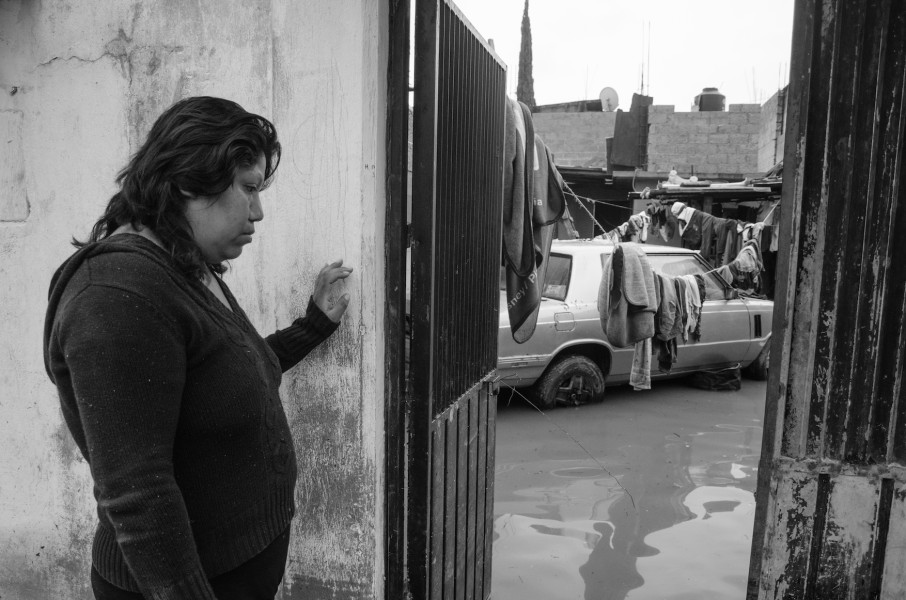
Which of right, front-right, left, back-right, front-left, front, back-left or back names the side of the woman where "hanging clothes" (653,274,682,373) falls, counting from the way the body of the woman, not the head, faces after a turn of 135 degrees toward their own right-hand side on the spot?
back

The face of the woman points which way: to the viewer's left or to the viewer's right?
to the viewer's right

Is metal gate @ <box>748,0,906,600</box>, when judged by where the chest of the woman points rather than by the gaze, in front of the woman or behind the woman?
in front

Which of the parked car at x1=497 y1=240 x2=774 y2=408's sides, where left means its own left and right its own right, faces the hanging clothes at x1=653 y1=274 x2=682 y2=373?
right

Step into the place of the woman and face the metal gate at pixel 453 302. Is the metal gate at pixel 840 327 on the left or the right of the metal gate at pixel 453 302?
right

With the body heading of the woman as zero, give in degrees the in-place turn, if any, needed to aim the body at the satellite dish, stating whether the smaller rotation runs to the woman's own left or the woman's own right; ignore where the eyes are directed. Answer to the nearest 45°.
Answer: approximately 45° to the woman's own left

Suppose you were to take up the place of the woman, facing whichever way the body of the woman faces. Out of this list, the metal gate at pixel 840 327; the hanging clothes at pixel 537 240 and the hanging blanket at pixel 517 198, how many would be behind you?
0

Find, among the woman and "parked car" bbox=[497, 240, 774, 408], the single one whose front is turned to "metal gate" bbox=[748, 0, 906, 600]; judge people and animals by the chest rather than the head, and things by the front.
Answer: the woman

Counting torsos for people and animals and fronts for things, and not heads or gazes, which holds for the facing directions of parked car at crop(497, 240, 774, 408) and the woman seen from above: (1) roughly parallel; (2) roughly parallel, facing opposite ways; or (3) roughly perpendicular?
roughly parallel

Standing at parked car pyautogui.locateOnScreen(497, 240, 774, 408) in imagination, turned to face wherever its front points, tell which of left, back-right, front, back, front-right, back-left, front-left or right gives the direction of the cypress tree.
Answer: front-left

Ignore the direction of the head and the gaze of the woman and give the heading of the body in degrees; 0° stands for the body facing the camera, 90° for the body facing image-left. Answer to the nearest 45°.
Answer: approximately 270°

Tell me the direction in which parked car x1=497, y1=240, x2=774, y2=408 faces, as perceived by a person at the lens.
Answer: facing away from the viewer and to the right of the viewer

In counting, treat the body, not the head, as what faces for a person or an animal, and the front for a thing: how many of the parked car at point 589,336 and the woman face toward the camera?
0

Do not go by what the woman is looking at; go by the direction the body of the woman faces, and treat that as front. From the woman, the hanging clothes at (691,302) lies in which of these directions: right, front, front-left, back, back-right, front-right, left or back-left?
front-left
